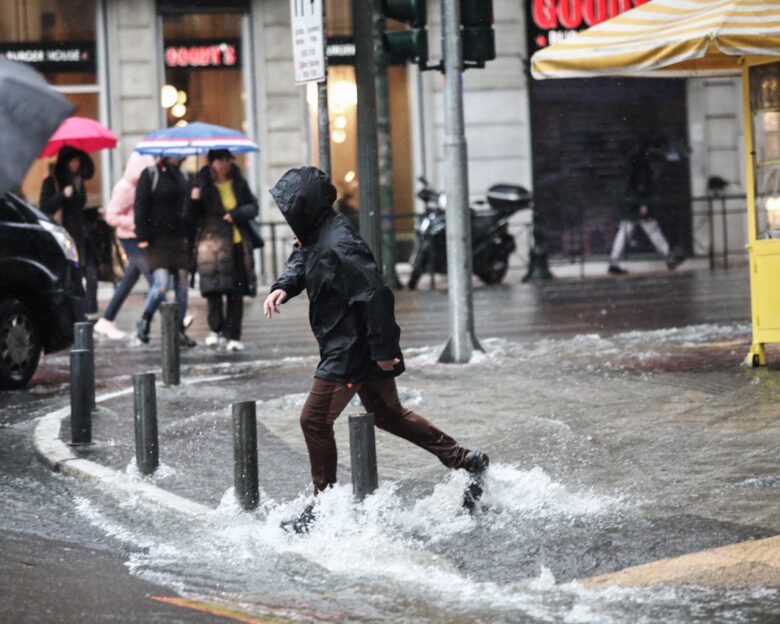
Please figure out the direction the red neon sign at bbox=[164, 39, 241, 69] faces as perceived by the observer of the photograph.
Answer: facing the viewer

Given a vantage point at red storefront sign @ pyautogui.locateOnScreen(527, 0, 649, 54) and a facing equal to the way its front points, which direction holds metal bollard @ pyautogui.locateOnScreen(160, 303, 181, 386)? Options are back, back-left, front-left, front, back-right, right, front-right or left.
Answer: front

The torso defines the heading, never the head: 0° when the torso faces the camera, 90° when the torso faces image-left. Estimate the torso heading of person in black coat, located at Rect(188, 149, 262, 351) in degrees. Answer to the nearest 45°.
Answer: approximately 0°

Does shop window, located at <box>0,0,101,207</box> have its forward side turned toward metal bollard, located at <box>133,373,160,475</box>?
yes

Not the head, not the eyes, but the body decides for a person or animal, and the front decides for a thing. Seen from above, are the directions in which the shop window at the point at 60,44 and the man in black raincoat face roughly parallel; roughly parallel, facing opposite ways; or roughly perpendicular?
roughly perpendicular

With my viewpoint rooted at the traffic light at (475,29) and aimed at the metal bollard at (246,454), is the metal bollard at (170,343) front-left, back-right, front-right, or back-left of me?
front-right

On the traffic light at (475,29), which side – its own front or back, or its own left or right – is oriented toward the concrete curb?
back

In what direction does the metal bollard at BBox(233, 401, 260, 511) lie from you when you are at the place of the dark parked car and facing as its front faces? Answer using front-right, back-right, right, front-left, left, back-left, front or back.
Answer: front-right

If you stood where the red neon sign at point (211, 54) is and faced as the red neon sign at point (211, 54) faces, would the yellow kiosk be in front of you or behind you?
in front

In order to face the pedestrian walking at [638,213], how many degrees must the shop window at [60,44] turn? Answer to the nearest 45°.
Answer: approximately 90° to its left

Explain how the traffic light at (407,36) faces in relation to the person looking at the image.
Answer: facing to the left of the viewer

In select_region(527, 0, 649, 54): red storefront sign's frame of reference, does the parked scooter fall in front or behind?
in front

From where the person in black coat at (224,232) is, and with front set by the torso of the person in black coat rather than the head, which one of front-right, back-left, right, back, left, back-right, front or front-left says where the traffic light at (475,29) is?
front-left

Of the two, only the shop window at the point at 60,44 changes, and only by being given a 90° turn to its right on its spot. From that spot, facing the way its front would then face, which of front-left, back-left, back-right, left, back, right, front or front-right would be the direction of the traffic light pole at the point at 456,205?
left

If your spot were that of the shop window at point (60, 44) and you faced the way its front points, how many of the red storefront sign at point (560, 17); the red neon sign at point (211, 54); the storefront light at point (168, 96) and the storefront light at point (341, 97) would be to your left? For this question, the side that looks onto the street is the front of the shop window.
4
